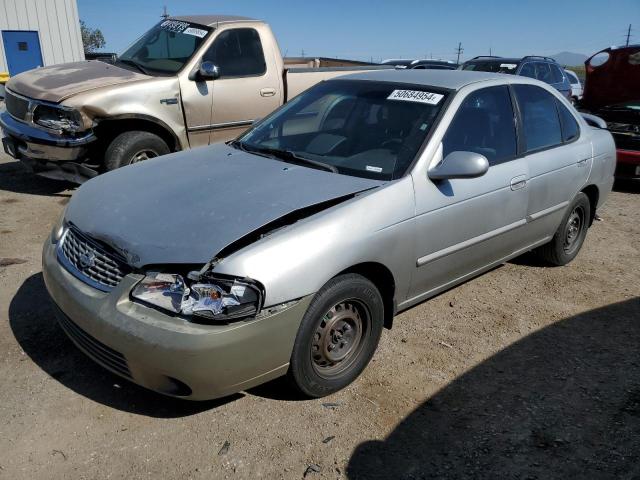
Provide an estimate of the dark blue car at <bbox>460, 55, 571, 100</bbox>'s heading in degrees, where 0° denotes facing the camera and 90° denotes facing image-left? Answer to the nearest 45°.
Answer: approximately 45°

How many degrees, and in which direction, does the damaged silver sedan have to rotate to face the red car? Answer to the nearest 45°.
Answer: approximately 180°

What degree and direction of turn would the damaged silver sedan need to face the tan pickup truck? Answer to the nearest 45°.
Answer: approximately 90° to its right

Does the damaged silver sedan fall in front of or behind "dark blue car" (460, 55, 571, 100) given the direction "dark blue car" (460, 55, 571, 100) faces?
in front

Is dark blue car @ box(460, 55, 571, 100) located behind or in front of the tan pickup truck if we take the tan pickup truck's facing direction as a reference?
behind

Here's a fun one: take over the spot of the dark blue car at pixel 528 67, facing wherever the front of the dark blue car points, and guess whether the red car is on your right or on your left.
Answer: on your left

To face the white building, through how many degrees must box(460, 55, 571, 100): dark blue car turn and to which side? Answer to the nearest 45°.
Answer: approximately 45° to its right

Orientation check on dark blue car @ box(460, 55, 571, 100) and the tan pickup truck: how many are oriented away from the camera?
0

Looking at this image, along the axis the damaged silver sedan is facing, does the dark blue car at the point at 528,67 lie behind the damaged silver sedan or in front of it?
behind

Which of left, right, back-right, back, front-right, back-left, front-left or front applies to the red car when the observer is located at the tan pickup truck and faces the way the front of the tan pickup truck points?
back-left
